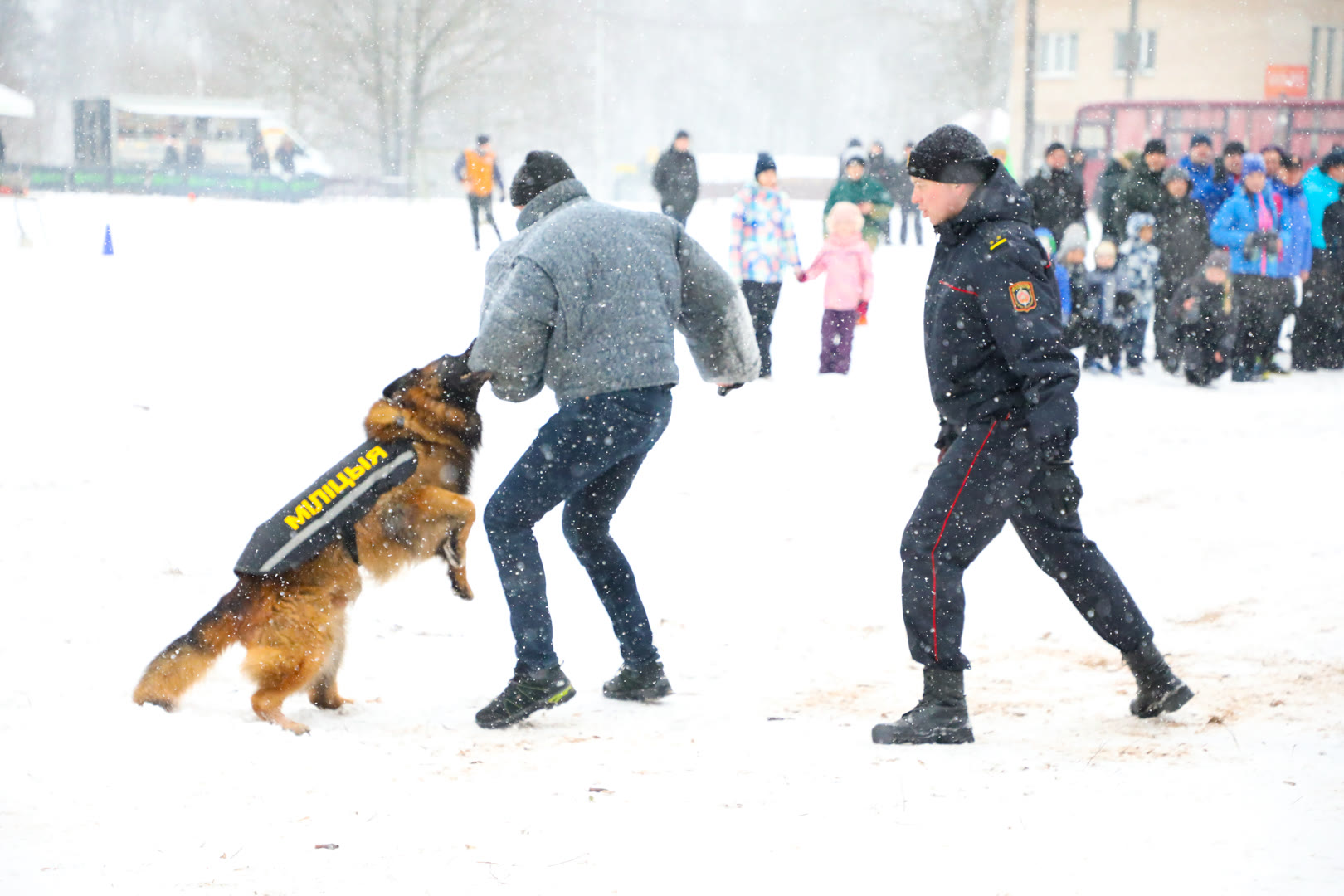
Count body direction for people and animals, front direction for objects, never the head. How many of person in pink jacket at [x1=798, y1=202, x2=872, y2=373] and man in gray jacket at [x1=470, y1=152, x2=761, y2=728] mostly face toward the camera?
1

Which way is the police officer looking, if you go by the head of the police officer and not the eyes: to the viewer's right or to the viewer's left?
to the viewer's left

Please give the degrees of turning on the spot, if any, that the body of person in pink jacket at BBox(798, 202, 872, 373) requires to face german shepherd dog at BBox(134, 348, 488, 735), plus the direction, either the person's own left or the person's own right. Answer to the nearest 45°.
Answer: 0° — they already face it

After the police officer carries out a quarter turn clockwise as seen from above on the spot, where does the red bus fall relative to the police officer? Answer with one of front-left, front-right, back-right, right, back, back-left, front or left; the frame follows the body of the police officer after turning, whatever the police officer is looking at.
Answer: front

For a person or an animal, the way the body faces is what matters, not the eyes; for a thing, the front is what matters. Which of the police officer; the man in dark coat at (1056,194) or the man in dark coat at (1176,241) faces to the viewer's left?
the police officer

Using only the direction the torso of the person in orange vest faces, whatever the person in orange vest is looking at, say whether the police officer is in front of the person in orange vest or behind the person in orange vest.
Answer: in front

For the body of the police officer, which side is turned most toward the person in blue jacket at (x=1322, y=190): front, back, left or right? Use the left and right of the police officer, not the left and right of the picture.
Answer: right

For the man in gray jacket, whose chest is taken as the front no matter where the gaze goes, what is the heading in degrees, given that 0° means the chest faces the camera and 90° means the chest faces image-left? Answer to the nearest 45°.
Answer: approximately 135°

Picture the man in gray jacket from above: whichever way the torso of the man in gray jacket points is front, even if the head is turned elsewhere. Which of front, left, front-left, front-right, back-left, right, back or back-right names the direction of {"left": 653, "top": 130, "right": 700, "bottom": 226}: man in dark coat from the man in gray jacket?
front-right
